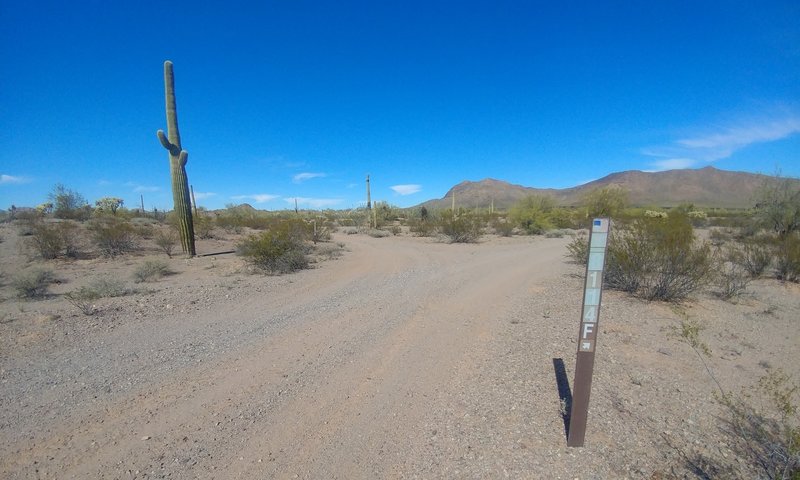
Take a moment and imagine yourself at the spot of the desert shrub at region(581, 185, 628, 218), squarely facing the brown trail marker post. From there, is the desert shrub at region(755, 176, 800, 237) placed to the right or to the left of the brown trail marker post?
left

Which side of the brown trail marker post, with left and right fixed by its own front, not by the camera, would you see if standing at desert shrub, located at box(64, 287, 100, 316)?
right

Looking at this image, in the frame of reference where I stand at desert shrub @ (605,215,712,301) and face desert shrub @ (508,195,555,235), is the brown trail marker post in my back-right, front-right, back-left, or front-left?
back-left

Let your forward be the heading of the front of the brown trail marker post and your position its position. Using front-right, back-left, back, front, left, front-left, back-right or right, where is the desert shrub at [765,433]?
back-left

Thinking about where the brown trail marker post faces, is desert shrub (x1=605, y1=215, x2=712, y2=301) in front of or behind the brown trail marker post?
behind

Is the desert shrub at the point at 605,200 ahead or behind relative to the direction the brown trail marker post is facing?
behind

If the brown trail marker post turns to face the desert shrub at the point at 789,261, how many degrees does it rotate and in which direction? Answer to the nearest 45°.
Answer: approximately 135° to its left

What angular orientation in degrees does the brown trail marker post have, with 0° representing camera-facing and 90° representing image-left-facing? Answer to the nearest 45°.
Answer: approximately 0°

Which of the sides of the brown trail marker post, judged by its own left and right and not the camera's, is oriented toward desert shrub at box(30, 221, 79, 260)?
right
